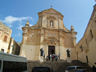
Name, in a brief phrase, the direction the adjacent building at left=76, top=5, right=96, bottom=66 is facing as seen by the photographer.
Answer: facing to the left of the viewer
